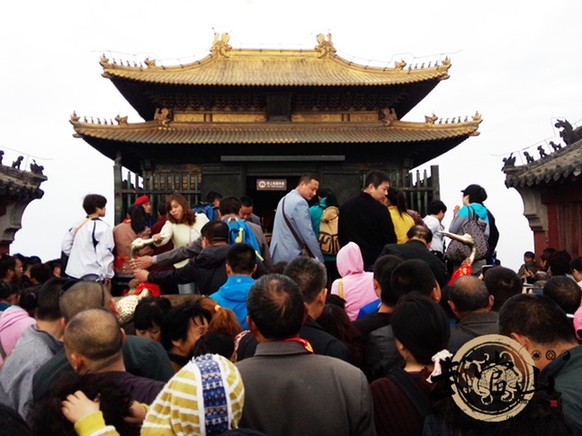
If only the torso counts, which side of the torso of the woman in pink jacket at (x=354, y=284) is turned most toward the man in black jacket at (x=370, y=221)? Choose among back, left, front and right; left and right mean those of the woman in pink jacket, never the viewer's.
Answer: front

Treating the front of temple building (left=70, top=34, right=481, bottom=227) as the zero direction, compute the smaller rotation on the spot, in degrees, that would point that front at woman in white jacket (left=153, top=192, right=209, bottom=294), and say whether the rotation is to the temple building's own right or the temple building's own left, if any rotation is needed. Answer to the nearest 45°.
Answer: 0° — it already faces them

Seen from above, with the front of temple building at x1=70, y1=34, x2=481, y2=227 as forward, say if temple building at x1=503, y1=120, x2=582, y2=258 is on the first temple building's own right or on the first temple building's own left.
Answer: on the first temple building's own left

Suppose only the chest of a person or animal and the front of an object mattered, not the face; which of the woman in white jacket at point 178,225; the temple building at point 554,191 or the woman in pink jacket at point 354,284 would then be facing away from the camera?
the woman in pink jacket

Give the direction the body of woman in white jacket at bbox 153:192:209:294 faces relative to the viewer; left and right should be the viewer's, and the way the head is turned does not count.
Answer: facing the viewer and to the left of the viewer

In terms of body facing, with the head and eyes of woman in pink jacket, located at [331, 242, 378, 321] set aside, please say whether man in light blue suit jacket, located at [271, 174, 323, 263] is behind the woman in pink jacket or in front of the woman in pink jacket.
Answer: in front

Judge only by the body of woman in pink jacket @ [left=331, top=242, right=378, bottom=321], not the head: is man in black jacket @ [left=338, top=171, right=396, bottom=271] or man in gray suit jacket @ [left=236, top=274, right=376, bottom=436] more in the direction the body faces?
the man in black jacket

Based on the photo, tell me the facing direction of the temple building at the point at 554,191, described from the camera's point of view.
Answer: facing to the left of the viewer

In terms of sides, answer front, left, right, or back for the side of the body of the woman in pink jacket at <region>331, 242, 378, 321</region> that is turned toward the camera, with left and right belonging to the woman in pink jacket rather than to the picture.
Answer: back

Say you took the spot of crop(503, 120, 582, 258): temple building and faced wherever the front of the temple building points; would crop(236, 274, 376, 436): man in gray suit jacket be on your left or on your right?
on your left
